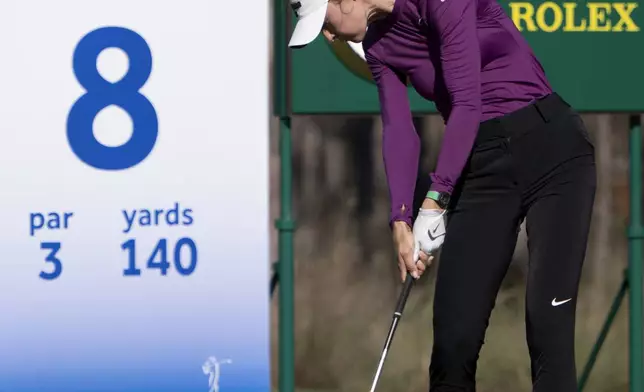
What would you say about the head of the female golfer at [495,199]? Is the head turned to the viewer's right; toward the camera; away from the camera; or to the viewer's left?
to the viewer's left

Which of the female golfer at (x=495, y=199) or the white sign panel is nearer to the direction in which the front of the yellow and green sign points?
the female golfer

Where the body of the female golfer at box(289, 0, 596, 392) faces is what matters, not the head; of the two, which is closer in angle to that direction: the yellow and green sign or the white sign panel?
the white sign panel

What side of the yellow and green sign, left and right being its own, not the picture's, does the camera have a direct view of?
front

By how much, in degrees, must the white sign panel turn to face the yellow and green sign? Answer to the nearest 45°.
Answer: approximately 90° to its left

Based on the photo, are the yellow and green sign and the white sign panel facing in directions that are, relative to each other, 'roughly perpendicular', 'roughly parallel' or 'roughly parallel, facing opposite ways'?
roughly parallel

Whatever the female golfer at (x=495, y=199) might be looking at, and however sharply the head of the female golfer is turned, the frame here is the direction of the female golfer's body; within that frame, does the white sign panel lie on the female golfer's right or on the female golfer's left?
on the female golfer's right

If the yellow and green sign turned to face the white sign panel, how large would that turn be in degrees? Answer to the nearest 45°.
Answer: approximately 90° to its right

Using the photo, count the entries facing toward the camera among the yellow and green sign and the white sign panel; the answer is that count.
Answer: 2

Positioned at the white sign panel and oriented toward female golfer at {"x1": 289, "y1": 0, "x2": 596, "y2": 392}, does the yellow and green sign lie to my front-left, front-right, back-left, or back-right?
front-left

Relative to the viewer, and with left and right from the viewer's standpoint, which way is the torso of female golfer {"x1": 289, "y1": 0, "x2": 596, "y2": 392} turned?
facing the viewer and to the left of the viewer

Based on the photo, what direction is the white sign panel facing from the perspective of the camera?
toward the camera
